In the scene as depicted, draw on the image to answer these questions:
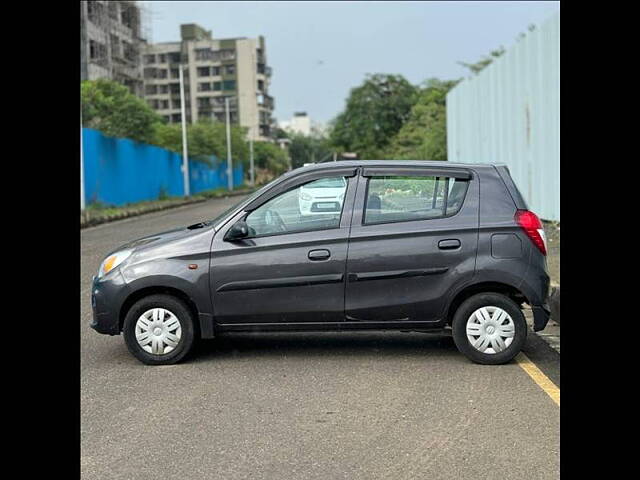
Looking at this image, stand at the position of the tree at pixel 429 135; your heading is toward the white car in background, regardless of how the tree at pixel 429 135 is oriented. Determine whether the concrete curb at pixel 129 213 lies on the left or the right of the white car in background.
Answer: right

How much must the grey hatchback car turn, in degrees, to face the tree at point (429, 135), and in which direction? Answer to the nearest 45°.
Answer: approximately 90° to its right

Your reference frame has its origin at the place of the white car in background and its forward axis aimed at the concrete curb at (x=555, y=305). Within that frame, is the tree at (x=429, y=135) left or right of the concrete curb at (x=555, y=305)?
left

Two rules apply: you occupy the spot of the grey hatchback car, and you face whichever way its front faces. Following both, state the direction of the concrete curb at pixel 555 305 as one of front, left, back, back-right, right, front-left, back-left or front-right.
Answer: back-right

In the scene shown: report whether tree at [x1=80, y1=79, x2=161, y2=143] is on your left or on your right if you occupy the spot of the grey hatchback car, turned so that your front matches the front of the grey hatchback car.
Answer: on your right

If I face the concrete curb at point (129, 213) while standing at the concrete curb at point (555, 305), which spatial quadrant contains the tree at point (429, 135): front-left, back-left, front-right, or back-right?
front-right

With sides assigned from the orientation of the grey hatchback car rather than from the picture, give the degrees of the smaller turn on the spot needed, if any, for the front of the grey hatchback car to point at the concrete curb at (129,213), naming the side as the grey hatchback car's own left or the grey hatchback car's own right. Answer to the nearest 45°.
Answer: approximately 90° to the grey hatchback car's own right

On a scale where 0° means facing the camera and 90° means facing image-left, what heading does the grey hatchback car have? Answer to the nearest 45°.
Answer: approximately 90°
